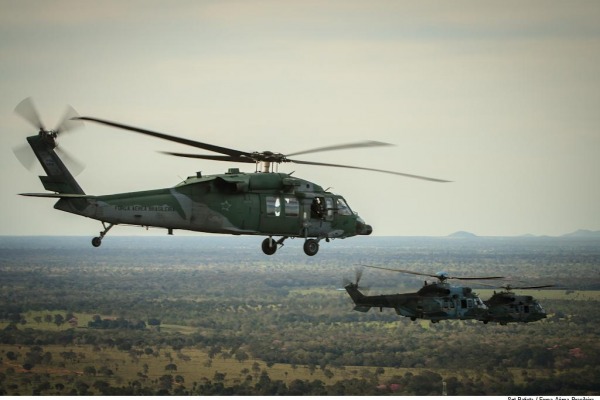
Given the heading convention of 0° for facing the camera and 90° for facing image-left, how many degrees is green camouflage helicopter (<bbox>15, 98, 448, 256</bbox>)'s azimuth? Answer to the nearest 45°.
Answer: approximately 270°
